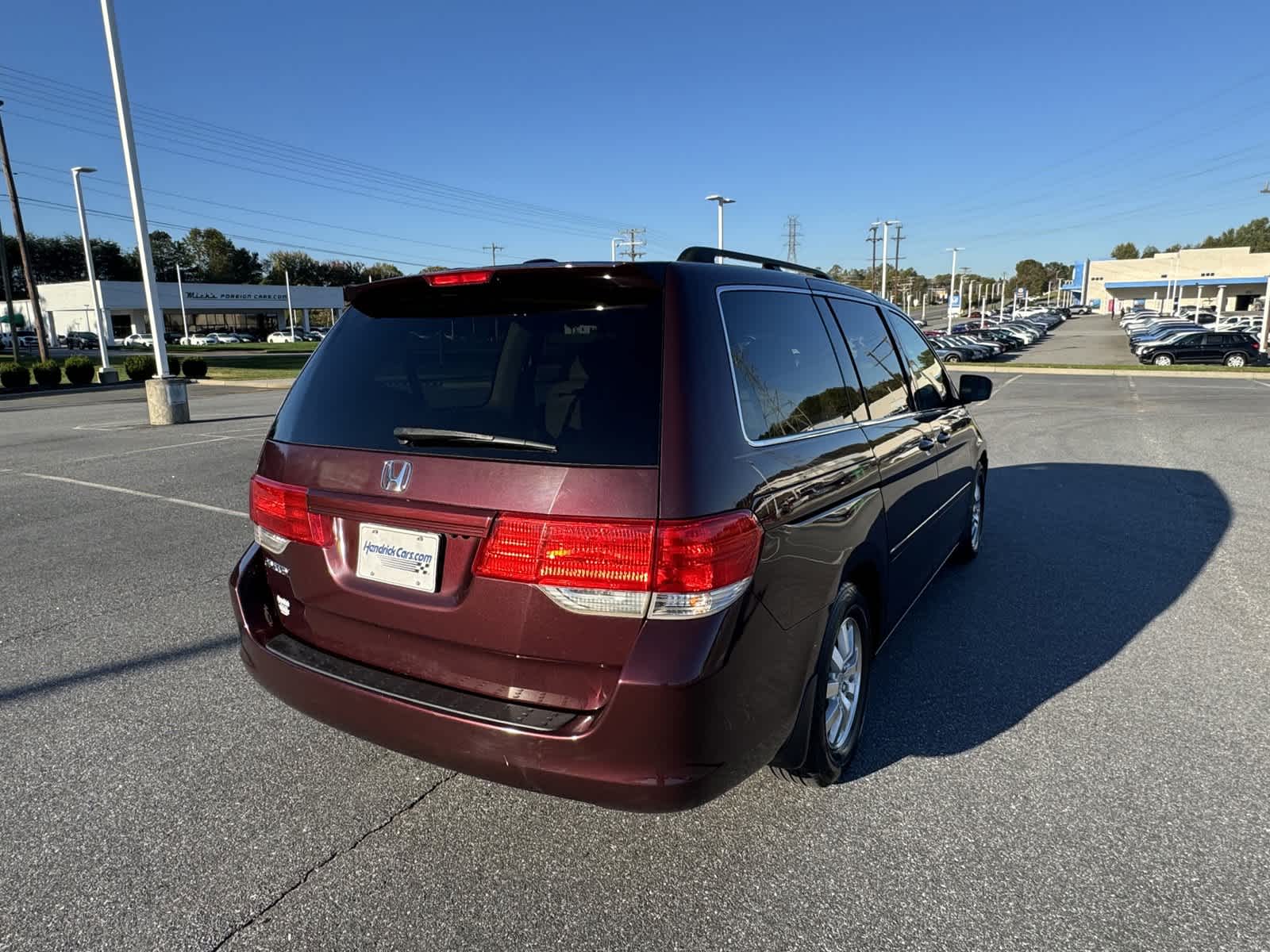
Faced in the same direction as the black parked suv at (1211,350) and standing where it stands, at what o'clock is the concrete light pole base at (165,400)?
The concrete light pole base is roughly at 10 o'clock from the black parked suv.

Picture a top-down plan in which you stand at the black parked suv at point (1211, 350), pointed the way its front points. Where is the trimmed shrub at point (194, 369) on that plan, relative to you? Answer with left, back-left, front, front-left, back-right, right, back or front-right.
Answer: front-left

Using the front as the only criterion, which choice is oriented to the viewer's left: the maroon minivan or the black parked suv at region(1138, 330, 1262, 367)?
the black parked suv

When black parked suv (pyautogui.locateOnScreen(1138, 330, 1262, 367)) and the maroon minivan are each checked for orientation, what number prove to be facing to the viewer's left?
1

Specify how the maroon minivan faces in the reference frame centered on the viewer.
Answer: facing away from the viewer and to the right of the viewer

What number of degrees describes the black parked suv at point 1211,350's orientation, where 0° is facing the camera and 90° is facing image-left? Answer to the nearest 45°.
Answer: approximately 90°

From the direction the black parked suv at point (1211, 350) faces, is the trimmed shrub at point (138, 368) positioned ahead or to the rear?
ahead

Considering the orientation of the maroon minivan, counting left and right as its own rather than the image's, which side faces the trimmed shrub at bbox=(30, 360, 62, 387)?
left

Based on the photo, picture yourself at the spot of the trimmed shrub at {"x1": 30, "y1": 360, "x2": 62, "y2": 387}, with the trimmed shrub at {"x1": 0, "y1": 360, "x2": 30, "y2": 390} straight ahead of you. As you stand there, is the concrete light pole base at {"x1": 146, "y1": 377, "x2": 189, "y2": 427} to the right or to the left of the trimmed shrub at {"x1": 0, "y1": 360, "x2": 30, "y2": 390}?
left

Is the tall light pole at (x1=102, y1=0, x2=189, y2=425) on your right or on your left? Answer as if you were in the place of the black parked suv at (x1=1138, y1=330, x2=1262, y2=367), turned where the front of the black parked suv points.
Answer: on your left

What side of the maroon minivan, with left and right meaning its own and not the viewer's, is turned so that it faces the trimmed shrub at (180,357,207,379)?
left

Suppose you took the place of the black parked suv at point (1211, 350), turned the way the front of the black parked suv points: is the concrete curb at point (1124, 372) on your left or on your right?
on your left

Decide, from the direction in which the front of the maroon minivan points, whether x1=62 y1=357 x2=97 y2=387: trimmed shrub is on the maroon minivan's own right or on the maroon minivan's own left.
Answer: on the maroon minivan's own left

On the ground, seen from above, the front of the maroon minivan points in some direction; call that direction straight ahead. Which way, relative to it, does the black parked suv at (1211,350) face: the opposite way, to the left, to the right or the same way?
to the left
